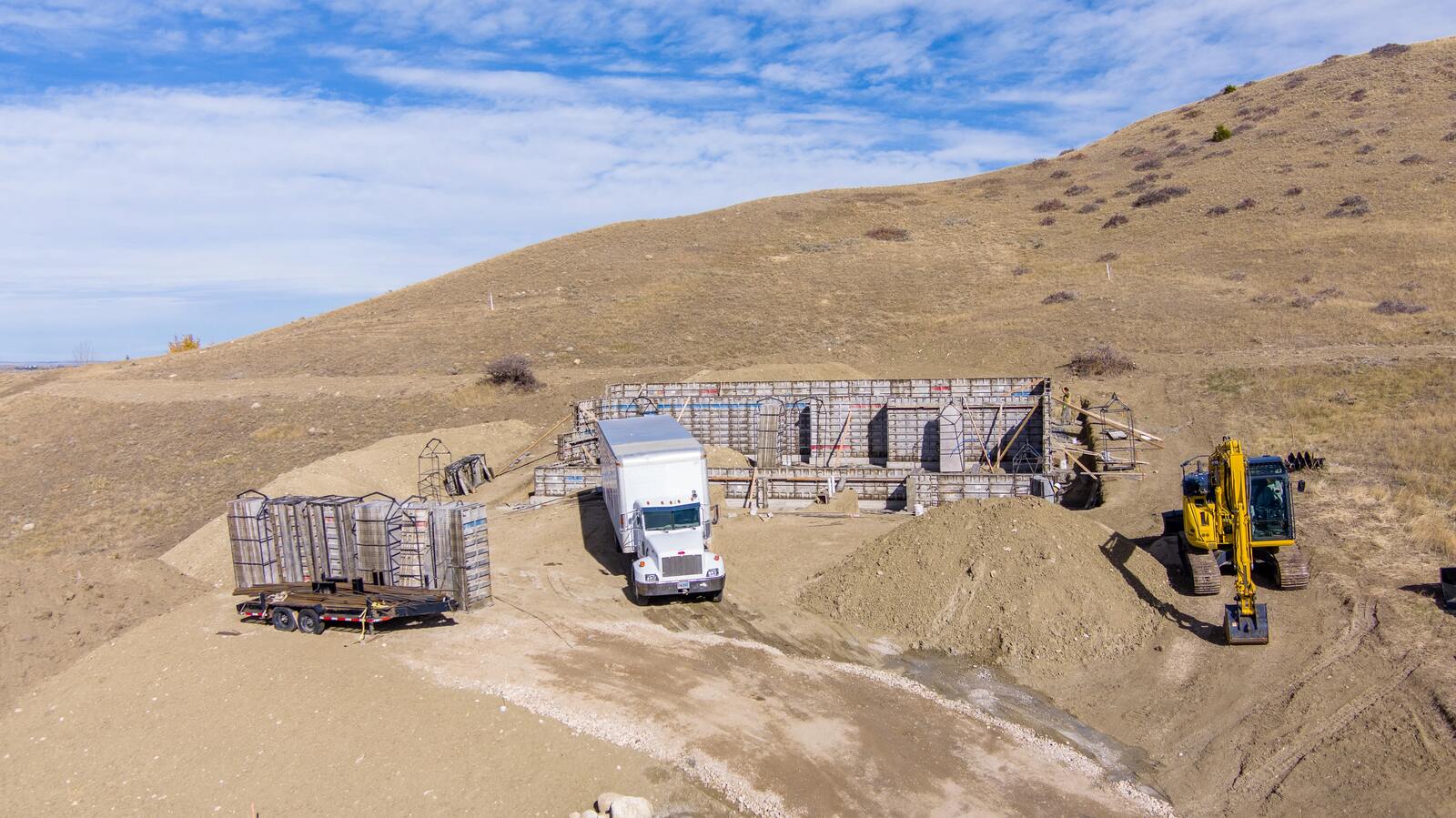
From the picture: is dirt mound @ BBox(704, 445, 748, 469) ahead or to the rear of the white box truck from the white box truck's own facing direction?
to the rear

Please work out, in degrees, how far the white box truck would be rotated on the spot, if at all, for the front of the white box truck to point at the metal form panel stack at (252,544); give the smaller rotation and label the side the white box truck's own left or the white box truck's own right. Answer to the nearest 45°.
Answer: approximately 90° to the white box truck's own right

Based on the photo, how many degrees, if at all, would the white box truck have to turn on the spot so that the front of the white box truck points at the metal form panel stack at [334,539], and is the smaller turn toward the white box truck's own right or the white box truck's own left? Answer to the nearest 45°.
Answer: approximately 90° to the white box truck's own right

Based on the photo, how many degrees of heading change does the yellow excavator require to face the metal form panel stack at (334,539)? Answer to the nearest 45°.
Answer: approximately 45° to its right

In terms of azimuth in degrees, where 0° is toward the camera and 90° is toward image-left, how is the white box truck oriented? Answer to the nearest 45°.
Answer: approximately 0°

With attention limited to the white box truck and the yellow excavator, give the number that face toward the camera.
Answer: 2

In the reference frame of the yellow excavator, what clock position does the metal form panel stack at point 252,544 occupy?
The metal form panel stack is roughly at 2 o'clock from the yellow excavator.

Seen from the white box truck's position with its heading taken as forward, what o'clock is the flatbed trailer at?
The flatbed trailer is roughly at 2 o'clock from the white box truck.

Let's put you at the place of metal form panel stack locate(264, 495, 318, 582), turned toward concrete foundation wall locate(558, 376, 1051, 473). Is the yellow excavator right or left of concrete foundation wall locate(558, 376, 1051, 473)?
right

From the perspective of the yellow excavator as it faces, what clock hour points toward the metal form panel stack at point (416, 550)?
The metal form panel stack is roughly at 2 o'clock from the yellow excavator.

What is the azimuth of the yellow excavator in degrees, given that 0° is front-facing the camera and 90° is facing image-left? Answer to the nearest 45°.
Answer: approximately 0°

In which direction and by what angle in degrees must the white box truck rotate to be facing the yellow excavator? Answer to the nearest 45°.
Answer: approximately 90° to its left
